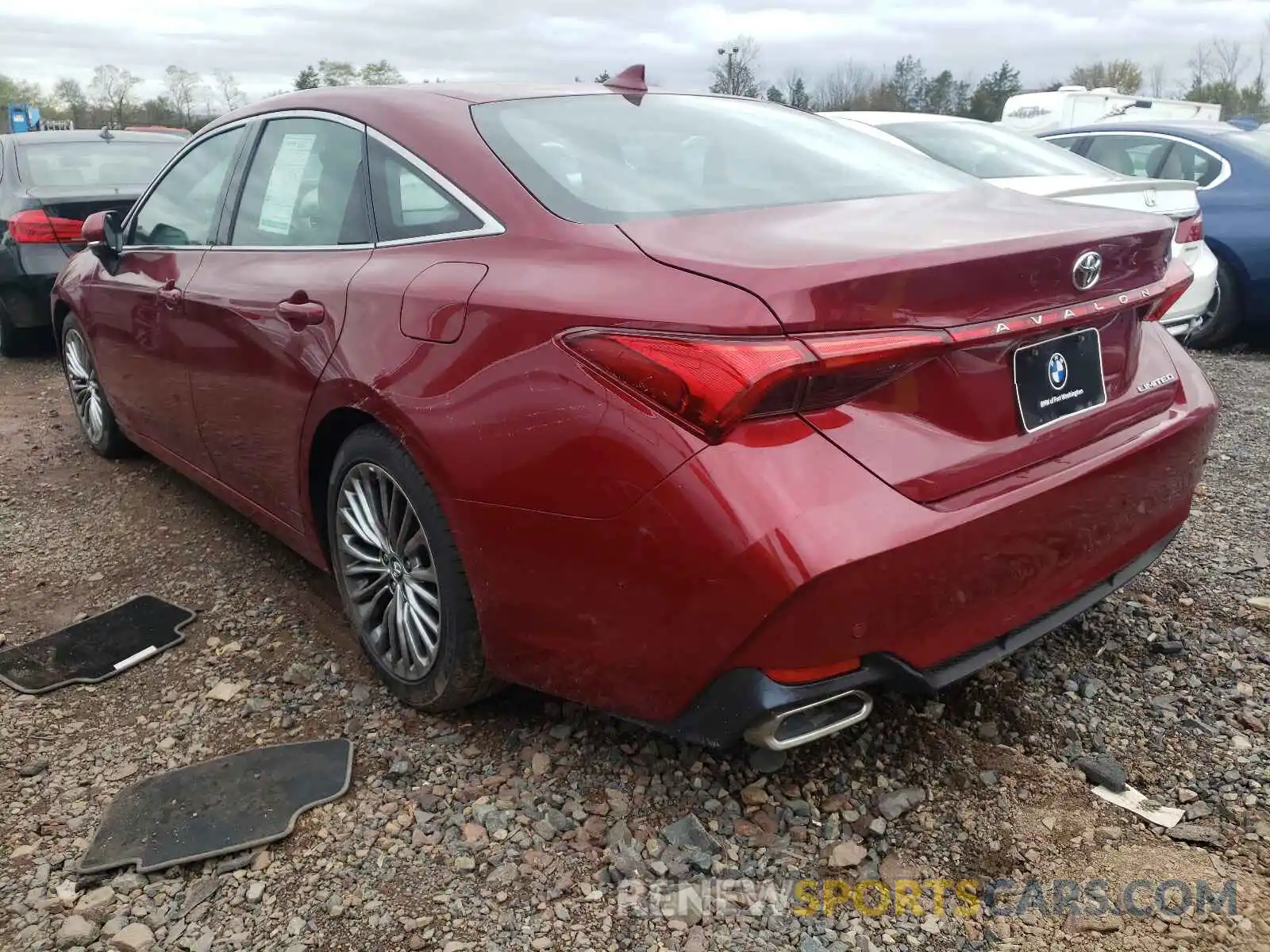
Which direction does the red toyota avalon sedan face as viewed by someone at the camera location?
facing away from the viewer and to the left of the viewer

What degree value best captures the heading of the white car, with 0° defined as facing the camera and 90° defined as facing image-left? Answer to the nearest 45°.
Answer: approximately 135°

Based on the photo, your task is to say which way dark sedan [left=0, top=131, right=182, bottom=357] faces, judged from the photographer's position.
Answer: facing away from the viewer

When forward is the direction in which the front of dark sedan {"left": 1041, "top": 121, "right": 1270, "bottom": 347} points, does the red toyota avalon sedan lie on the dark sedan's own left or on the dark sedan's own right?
on the dark sedan's own left

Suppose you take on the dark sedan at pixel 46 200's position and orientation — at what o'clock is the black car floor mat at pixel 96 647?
The black car floor mat is roughly at 6 o'clock from the dark sedan.

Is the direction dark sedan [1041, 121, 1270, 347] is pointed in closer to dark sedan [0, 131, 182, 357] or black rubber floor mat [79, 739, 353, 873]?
the dark sedan
